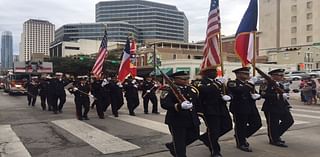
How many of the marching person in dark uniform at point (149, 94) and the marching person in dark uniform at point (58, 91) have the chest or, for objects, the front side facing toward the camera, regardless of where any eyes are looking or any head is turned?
2

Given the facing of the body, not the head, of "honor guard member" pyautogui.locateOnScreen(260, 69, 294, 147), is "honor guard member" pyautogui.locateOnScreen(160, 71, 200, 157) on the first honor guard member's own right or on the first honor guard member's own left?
on the first honor guard member's own right

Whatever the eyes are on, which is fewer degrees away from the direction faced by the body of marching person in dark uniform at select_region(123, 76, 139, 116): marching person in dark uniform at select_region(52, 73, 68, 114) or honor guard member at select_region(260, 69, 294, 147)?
the honor guard member

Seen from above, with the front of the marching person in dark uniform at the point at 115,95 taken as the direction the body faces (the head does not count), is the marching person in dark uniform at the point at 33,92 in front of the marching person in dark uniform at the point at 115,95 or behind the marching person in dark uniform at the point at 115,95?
behind

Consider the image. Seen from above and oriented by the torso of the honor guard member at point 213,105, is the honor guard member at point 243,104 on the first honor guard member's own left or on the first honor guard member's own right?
on the first honor guard member's own left
